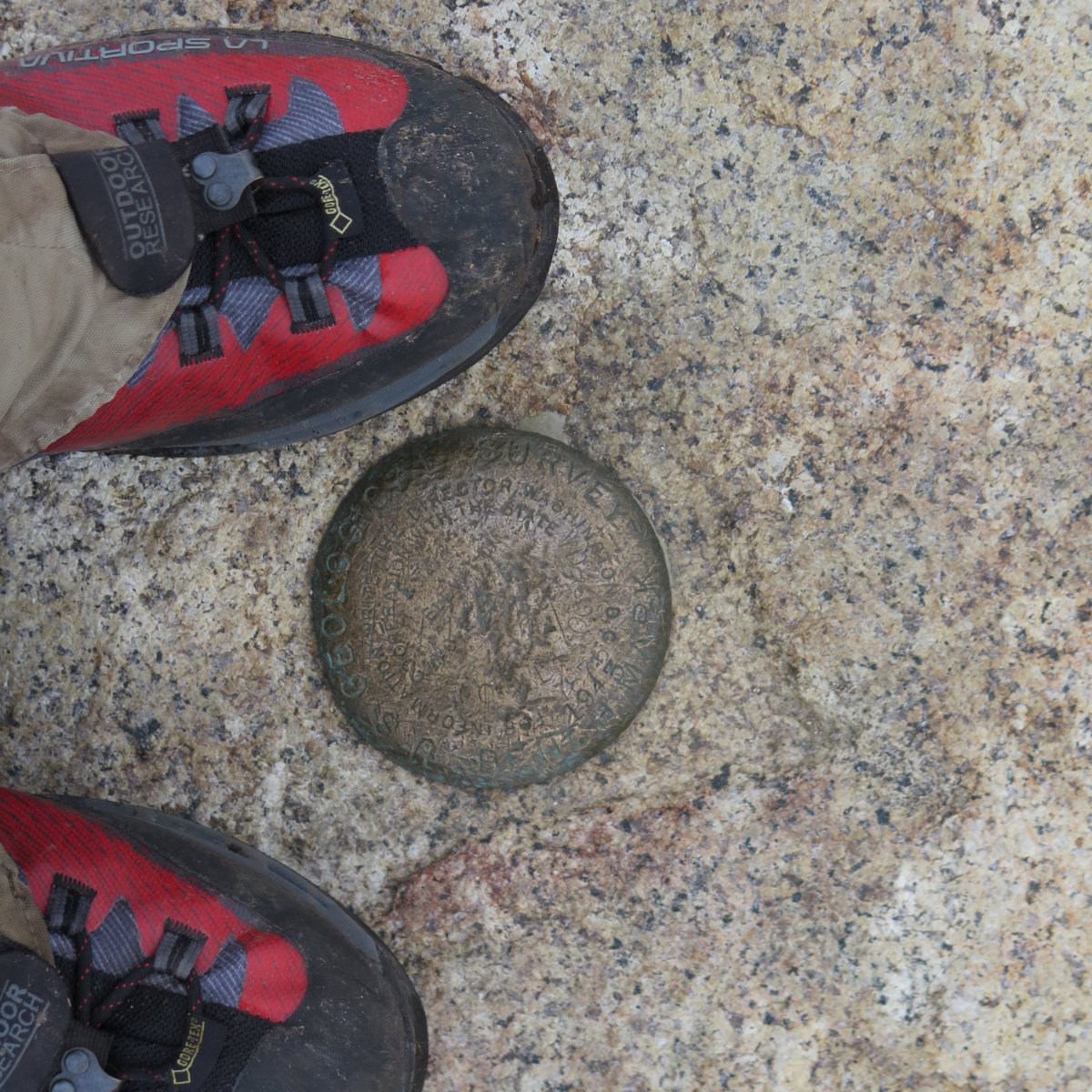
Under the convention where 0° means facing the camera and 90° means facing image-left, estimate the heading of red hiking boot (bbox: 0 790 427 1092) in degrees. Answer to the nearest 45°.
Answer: approximately 270°

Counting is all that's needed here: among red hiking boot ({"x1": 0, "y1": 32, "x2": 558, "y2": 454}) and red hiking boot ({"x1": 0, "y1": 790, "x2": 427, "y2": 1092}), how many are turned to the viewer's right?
2

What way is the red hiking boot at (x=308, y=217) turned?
to the viewer's right
